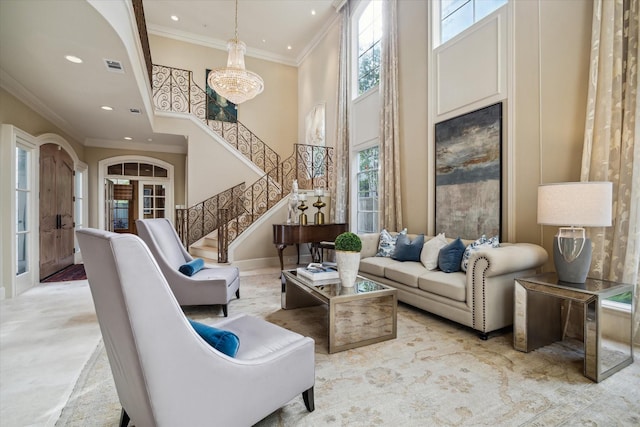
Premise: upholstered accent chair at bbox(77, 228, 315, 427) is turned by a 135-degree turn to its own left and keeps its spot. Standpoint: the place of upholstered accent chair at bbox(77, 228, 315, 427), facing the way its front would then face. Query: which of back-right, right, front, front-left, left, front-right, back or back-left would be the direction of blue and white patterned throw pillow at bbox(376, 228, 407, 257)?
back-right

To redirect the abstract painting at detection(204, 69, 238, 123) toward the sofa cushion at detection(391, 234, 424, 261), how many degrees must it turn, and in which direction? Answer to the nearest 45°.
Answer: approximately 45° to its left

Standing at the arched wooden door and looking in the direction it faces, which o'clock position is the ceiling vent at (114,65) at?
The ceiling vent is roughly at 1 o'clock from the arched wooden door.

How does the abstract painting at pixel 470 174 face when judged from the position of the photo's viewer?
facing the viewer and to the left of the viewer

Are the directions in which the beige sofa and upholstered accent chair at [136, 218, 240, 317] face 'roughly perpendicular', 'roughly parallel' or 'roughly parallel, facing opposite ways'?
roughly parallel, facing opposite ways

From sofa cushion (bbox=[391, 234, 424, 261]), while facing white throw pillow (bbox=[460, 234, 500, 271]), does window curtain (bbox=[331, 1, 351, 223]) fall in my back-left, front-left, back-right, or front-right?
back-left

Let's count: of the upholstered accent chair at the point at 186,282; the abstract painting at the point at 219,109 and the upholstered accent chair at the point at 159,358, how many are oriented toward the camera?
1

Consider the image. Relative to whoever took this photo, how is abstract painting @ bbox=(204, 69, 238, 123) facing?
facing the viewer

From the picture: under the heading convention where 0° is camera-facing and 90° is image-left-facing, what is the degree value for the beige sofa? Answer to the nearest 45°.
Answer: approximately 45°

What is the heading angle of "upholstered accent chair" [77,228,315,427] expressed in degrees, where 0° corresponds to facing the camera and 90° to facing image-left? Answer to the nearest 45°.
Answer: approximately 225°

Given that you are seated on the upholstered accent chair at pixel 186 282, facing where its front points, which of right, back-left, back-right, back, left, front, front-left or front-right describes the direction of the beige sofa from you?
front-right

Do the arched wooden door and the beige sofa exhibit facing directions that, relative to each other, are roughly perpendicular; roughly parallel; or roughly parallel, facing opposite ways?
roughly parallel, facing opposite ways

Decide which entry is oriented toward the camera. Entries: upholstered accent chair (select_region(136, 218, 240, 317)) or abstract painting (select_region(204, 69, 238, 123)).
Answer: the abstract painting
